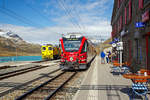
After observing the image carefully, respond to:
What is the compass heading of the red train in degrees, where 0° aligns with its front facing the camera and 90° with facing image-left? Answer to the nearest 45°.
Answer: approximately 0°
